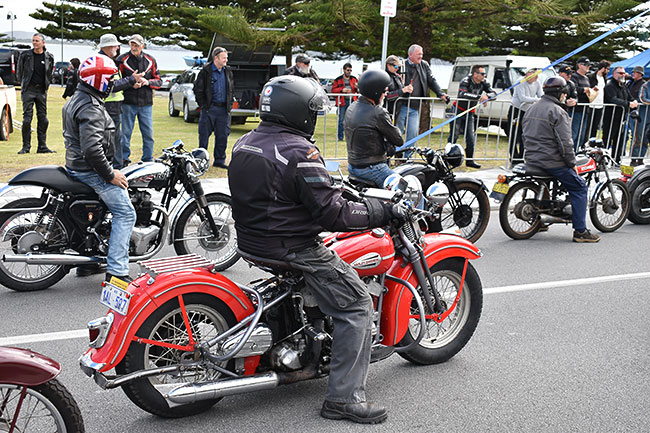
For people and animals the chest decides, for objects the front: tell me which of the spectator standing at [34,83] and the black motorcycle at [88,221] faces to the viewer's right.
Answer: the black motorcycle

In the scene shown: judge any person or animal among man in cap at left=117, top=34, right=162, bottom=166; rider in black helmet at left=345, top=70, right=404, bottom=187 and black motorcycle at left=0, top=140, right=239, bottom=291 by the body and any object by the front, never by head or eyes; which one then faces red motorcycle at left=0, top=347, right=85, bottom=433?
the man in cap

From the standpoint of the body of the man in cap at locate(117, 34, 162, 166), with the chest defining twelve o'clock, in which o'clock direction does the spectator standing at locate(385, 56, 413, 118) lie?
The spectator standing is roughly at 9 o'clock from the man in cap.

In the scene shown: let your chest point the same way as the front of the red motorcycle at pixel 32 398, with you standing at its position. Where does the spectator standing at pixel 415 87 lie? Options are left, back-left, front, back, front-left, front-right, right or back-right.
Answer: front-left

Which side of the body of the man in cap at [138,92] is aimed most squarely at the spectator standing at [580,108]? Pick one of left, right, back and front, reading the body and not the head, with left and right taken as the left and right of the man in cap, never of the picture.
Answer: left

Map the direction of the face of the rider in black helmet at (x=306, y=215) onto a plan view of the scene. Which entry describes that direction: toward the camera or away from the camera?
away from the camera

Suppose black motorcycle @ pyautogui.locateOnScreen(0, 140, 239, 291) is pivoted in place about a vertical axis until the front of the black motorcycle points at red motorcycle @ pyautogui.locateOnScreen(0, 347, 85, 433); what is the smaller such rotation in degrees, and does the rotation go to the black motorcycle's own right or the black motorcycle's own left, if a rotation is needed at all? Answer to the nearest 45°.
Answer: approximately 90° to the black motorcycle's own right

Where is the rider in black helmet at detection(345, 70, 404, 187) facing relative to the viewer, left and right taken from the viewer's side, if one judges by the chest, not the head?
facing away from the viewer and to the right of the viewer

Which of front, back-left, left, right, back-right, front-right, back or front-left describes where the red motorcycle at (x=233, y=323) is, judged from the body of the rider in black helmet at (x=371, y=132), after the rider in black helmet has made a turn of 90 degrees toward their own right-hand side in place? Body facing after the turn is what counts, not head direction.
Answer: front-right

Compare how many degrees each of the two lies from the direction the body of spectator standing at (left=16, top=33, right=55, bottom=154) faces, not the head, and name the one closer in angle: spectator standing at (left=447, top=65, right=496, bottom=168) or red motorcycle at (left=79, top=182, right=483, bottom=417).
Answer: the red motorcycle

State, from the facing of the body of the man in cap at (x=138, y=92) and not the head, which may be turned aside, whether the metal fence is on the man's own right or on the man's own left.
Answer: on the man's own left

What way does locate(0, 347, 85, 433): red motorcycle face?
to the viewer's right

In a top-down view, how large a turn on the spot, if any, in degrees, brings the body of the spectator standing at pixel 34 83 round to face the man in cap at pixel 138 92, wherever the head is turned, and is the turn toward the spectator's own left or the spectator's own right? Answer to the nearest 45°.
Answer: approximately 45° to the spectator's own left

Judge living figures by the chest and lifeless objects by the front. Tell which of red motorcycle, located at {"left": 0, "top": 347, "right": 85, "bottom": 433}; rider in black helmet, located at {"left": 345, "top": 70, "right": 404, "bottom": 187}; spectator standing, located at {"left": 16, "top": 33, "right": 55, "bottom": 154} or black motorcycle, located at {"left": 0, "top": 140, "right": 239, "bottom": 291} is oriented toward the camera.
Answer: the spectator standing

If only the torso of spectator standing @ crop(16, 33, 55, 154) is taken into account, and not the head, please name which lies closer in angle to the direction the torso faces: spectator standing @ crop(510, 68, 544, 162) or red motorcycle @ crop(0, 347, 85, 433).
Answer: the red motorcycle
